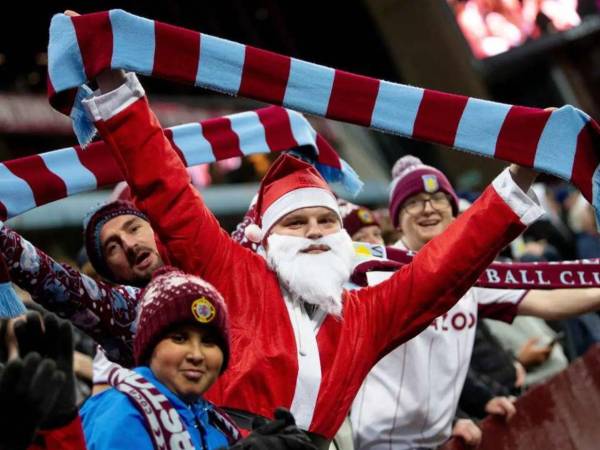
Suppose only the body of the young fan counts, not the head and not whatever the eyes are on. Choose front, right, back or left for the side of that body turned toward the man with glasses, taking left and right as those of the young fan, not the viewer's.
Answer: left

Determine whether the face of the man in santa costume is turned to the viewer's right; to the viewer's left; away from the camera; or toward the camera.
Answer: toward the camera

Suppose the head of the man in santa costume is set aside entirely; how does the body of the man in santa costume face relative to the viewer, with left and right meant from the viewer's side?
facing the viewer

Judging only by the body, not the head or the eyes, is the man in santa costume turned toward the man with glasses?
no

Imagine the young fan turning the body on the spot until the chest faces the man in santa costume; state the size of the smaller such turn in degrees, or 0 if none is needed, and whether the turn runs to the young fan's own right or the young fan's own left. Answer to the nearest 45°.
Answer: approximately 90° to the young fan's own left

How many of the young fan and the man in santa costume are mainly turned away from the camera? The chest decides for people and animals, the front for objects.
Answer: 0

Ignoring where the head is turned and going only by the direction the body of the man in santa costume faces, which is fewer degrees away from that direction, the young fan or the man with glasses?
the young fan

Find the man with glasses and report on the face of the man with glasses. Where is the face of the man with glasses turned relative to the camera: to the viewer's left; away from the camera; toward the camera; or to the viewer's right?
toward the camera

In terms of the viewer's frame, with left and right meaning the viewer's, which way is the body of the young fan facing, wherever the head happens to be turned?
facing the viewer and to the right of the viewer
